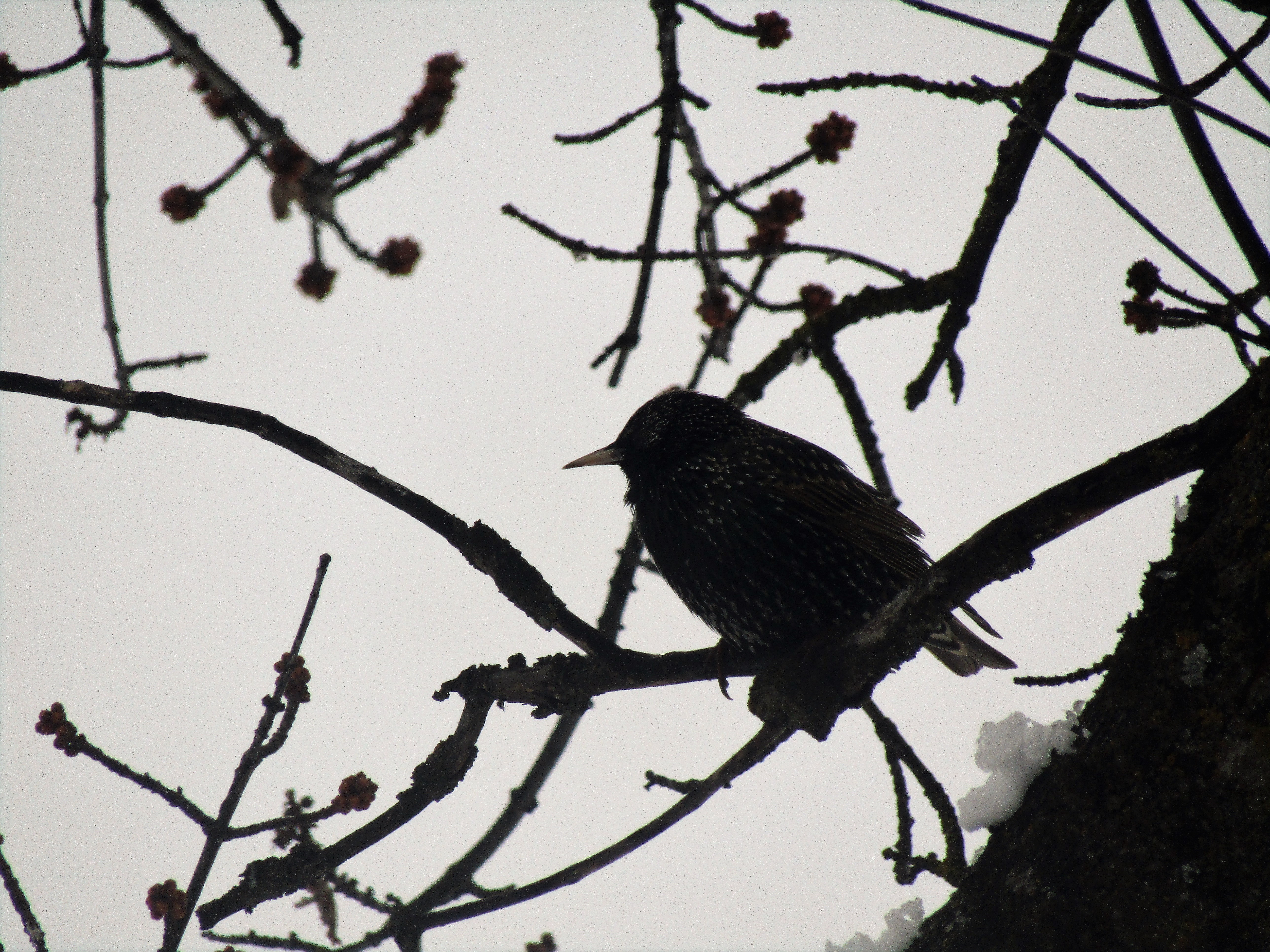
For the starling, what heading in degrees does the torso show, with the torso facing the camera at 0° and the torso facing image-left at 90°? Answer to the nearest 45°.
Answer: approximately 90°
